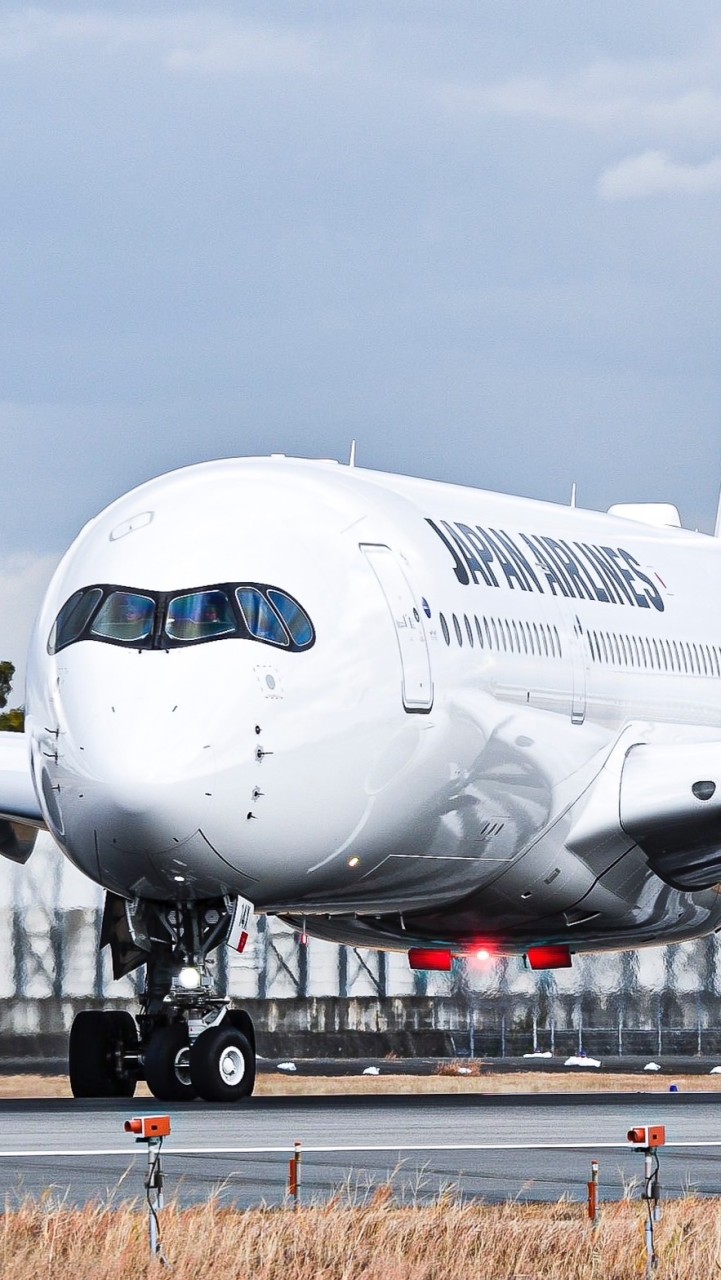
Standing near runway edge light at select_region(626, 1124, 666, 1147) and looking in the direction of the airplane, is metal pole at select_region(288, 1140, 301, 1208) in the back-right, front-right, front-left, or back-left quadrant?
front-left

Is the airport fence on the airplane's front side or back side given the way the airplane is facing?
on the back side

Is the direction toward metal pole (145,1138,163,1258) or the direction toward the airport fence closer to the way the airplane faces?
the metal pole

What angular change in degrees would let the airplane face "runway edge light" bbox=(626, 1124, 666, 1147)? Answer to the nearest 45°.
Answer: approximately 45° to its left

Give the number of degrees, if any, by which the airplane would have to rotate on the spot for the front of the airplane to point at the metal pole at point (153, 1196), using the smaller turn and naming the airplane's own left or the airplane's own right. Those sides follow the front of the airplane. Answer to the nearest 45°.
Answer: approximately 45° to the airplane's own left

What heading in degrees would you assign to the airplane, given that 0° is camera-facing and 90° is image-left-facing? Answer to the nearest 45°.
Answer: approximately 45°

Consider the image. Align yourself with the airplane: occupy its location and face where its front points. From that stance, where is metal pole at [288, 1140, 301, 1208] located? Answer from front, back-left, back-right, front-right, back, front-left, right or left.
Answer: front-left
